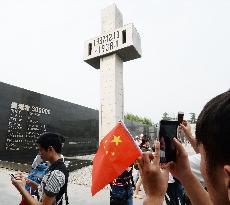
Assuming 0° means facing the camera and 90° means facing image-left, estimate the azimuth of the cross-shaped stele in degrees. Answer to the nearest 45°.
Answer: approximately 45°

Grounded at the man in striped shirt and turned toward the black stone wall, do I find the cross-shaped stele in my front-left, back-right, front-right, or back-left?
front-right

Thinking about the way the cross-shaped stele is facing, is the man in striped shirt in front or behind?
in front

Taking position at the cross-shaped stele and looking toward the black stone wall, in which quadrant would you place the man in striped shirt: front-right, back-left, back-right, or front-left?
front-left
